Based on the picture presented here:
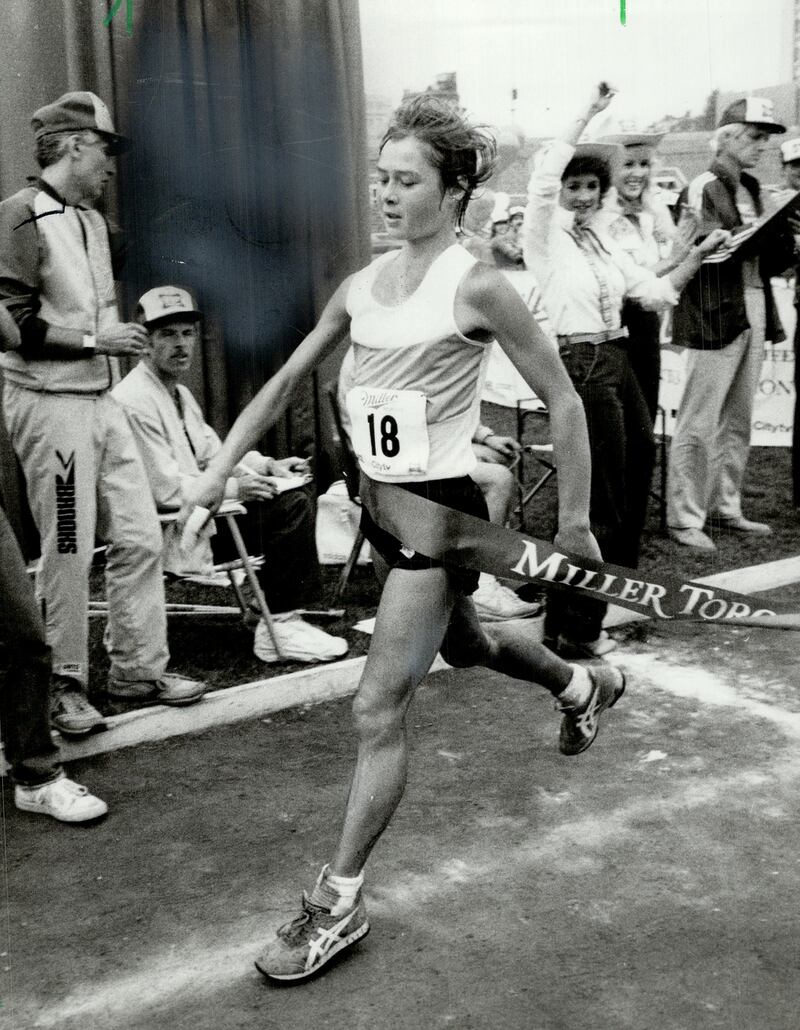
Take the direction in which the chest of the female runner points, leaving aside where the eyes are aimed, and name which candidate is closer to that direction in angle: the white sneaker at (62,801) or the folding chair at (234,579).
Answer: the white sneaker

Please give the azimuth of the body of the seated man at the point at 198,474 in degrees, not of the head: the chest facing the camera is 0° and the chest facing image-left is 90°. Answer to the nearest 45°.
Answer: approximately 315°

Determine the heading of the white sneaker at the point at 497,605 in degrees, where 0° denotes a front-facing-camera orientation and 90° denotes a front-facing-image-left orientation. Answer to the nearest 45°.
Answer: approximately 270°
